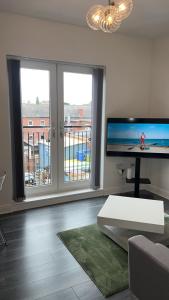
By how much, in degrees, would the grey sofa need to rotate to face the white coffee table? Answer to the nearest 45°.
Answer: approximately 45° to its left

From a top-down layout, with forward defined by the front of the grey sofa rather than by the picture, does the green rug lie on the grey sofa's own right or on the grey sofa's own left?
on the grey sofa's own left

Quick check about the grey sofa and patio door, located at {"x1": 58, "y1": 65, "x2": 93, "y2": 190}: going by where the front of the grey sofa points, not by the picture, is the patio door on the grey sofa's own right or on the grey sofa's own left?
on the grey sofa's own left

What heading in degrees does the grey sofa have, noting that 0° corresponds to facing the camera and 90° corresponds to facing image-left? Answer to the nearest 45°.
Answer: approximately 225°

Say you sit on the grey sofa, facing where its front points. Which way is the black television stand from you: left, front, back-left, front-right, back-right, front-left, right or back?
front-left
